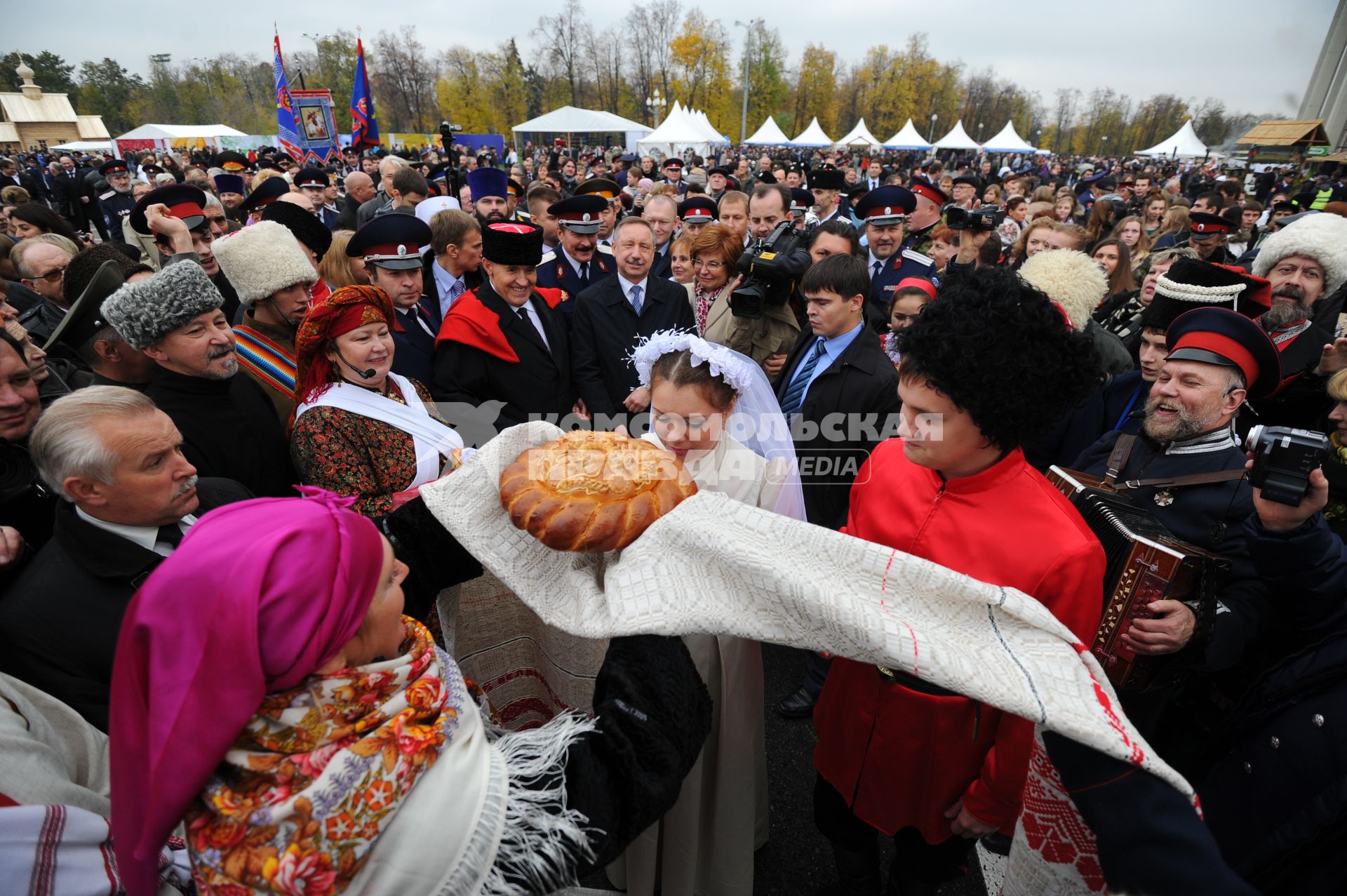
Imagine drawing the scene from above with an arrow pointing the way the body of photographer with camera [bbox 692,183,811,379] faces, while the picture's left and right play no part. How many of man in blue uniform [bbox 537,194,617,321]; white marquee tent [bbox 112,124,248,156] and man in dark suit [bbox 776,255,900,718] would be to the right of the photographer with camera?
2

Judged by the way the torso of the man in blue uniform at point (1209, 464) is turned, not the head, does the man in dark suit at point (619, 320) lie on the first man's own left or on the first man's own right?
on the first man's own right

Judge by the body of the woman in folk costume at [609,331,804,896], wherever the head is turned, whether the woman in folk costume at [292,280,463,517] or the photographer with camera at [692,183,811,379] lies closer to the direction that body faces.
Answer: the woman in folk costume

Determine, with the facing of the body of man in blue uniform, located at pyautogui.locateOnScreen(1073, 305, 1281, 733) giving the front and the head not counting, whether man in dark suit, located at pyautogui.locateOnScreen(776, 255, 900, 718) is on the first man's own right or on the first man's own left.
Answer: on the first man's own right

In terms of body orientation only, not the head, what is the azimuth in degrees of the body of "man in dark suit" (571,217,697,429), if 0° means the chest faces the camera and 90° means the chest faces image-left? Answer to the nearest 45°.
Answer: approximately 0°

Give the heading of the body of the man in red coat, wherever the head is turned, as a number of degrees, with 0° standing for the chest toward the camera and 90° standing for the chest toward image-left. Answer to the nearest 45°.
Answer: approximately 45°

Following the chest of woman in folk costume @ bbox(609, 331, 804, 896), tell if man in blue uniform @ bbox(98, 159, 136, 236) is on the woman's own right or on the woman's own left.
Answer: on the woman's own right

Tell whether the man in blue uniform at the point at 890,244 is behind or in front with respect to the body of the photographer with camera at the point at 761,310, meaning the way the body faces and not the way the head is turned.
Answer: behind
